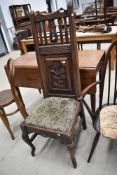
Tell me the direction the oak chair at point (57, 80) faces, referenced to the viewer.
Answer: facing the viewer and to the left of the viewer

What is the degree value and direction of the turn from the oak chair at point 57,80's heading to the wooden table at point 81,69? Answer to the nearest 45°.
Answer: approximately 180°

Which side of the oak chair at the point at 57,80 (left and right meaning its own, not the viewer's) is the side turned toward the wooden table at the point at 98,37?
back
